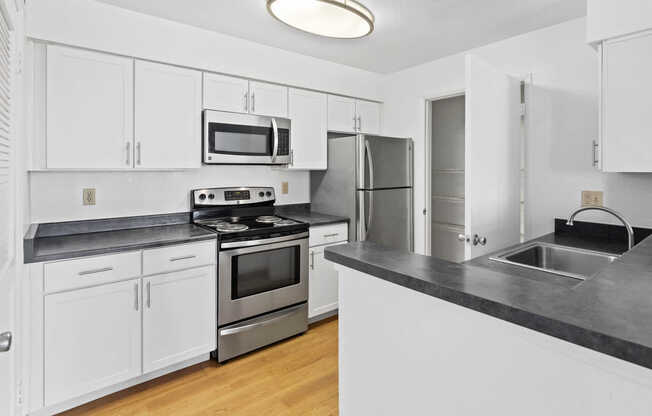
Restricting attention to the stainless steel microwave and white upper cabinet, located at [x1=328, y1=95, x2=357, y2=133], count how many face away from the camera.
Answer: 0

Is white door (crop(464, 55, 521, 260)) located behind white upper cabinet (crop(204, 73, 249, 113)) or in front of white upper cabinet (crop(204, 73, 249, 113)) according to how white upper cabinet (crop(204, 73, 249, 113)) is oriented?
in front

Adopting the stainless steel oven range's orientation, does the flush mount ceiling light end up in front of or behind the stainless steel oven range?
in front

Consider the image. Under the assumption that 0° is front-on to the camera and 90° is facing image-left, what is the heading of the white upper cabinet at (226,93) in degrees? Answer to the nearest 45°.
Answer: approximately 315°

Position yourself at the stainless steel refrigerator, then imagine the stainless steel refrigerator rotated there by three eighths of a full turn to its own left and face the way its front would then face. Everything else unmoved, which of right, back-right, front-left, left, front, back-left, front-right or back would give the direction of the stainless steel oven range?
back-left

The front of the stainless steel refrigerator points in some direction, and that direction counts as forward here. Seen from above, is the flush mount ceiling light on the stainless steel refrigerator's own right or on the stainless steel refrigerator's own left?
on the stainless steel refrigerator's own right

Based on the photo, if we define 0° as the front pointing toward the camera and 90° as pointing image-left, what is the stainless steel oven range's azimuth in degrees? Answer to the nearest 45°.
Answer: approximately 315°

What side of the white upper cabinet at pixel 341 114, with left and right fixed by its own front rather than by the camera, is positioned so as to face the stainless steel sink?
front

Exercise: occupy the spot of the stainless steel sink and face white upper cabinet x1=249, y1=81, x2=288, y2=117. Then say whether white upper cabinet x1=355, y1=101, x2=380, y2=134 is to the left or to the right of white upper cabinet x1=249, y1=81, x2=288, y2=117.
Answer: right
